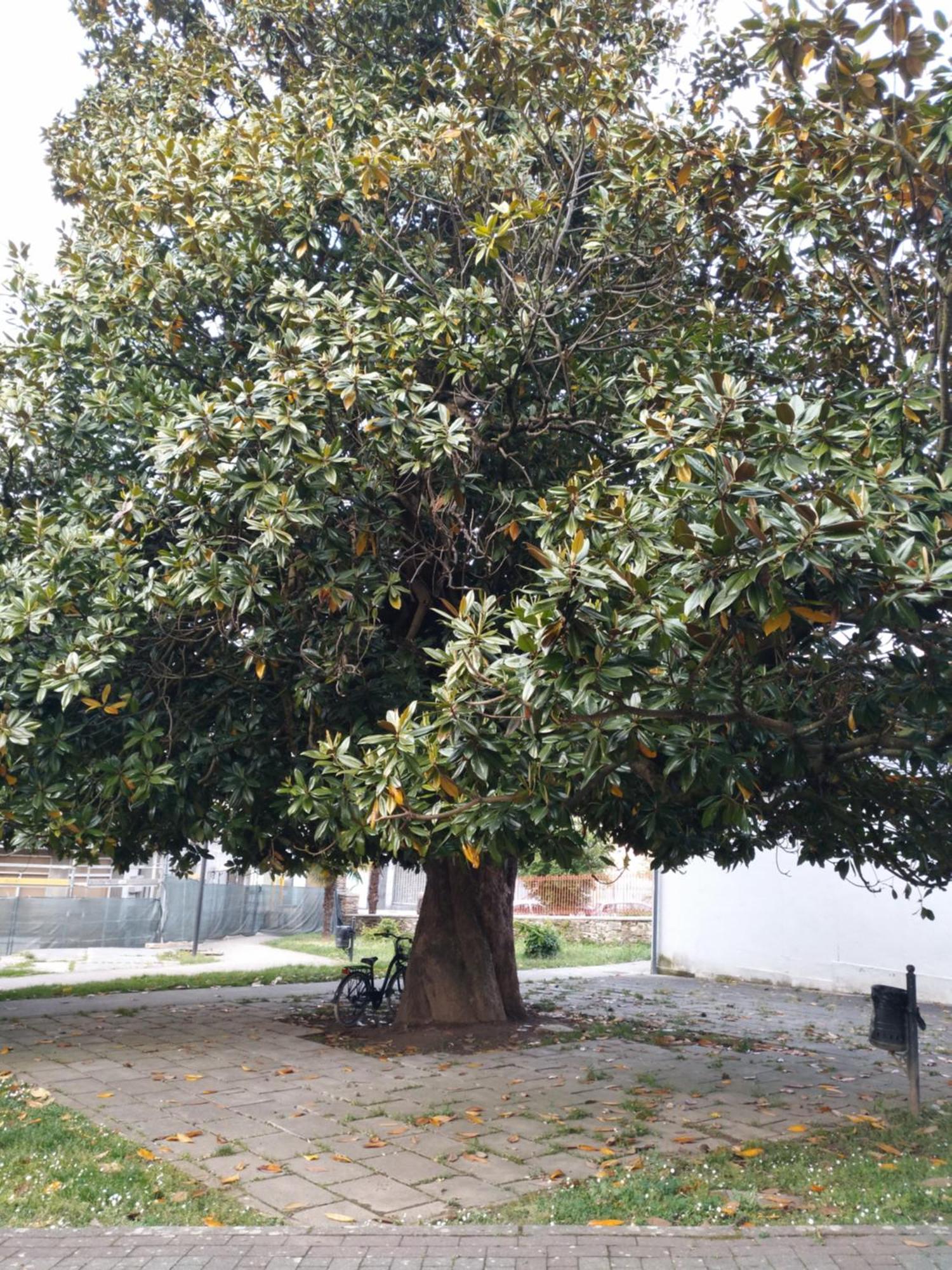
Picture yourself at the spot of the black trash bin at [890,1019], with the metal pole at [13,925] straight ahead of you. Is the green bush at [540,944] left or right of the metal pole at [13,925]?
right

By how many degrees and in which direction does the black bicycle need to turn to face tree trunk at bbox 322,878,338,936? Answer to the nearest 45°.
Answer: approximately 45° to its left

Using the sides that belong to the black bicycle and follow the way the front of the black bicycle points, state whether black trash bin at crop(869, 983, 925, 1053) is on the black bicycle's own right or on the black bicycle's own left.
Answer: on the black bicycle's own right

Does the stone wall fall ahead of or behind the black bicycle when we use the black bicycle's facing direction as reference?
ahead

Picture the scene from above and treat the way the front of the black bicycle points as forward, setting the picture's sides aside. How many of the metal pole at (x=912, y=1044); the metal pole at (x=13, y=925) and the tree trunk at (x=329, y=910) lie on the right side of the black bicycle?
1

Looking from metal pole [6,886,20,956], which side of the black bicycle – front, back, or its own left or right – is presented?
left

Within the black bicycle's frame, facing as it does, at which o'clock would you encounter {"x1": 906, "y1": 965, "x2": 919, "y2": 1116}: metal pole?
The metal pole is roughly at 3 o'clock from the black bicycle.

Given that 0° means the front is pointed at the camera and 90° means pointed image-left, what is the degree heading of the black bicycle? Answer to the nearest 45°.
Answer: approximately 225°

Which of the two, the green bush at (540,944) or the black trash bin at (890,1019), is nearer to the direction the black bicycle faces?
the green bush

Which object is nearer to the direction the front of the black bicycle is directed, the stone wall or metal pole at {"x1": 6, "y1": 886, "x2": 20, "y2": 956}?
the stone wall
